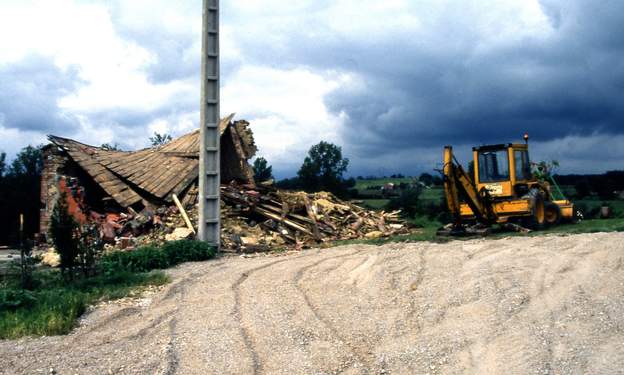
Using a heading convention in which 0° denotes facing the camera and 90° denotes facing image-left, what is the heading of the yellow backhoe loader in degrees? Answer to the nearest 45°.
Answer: approximately 225°

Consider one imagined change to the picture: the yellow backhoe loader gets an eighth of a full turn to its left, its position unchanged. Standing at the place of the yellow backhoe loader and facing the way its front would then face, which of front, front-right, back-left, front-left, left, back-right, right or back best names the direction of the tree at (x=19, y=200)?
left

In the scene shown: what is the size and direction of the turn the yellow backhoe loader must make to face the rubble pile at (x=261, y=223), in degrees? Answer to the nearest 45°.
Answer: approximately 135° to its left

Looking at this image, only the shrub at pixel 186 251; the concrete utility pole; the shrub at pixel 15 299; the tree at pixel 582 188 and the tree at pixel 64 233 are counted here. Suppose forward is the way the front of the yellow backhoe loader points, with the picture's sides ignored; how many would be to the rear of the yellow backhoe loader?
4

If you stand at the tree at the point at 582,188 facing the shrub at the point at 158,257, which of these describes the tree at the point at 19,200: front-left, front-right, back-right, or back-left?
front-right

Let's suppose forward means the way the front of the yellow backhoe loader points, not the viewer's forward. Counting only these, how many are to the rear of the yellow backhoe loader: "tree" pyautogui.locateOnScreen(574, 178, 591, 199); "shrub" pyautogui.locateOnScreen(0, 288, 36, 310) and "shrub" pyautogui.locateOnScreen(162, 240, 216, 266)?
2

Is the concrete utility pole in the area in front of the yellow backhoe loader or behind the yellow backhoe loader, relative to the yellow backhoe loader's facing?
behind

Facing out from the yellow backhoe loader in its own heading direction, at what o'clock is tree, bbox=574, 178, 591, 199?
The tree is roughly at 11 o'clock from the yellow backhoe loader.

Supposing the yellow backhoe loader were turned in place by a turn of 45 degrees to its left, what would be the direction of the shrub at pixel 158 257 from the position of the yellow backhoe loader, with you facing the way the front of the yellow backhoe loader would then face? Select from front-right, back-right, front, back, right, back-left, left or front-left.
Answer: back-left

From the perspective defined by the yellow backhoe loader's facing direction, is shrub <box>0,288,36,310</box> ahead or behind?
behind

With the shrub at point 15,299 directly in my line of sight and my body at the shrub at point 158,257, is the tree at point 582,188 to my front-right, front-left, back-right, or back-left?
back-left

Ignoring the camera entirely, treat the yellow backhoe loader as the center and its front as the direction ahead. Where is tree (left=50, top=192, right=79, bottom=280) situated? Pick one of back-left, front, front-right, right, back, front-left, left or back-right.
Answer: back
